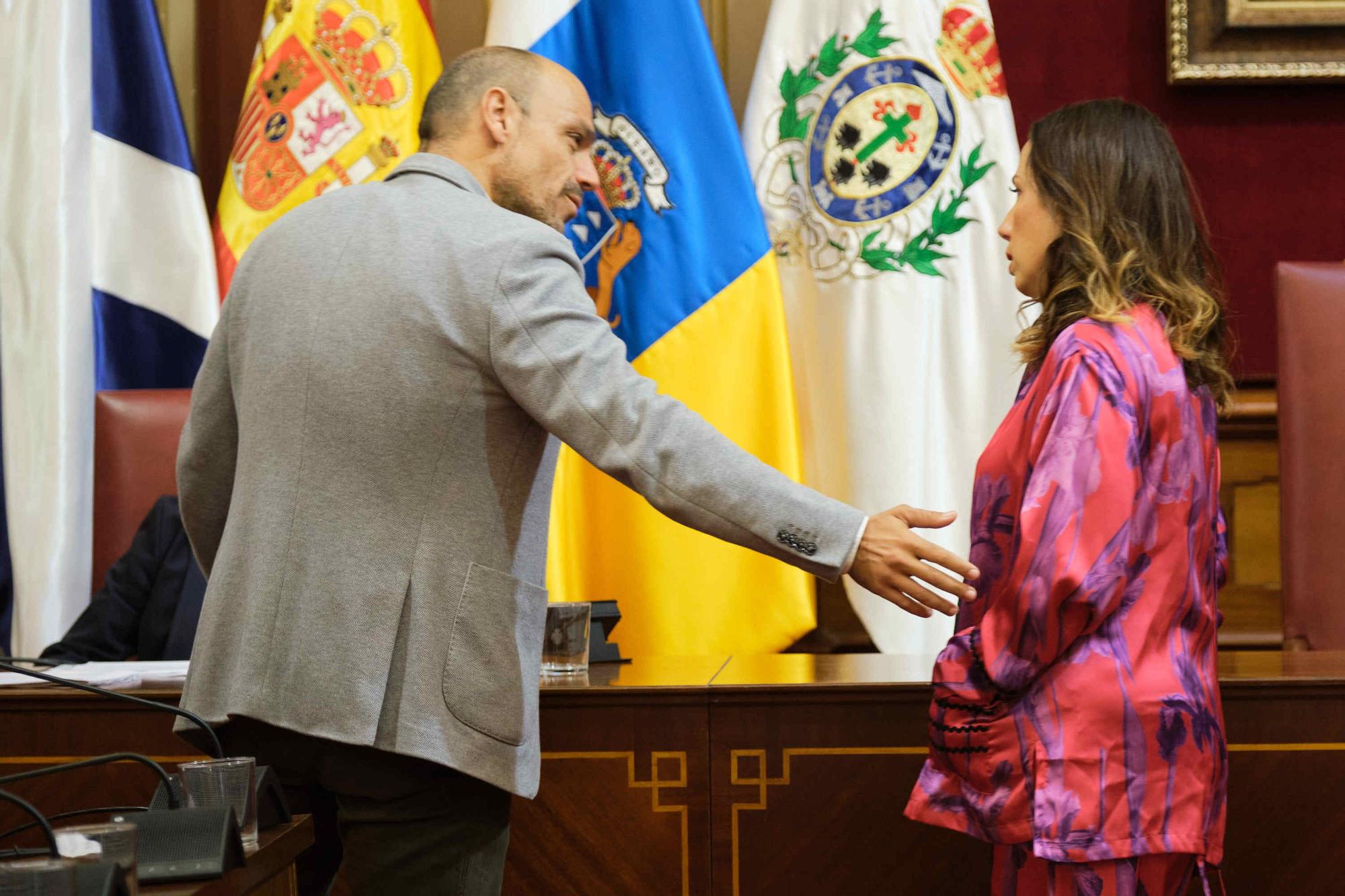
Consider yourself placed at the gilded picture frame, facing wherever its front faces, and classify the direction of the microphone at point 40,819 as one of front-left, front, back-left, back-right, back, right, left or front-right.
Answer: front

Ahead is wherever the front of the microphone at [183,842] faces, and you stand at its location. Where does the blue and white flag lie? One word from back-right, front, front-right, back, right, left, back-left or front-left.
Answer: back-right

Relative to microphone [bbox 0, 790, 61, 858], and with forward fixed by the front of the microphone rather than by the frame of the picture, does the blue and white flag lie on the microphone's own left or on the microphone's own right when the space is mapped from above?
on the microphone's own right

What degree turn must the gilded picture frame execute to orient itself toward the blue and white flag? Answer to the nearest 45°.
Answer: approximately 45° to its right

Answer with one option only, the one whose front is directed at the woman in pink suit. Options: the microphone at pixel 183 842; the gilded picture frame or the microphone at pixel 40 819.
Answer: the gilded picture frame

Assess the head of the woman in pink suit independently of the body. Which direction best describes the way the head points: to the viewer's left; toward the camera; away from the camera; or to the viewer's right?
to the viewer's left

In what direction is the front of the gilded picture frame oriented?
toward the camera

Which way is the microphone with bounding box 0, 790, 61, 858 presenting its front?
to the viewer's left

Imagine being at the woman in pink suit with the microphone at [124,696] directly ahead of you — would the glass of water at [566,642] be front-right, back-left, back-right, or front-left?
front-right

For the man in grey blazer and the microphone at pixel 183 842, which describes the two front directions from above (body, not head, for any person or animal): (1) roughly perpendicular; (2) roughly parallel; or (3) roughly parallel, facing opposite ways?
roughly parallel, facing opposite ways

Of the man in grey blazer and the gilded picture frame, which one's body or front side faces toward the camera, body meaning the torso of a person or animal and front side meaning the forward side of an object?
the gilded picture frame

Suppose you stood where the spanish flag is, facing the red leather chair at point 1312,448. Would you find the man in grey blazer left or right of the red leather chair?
right

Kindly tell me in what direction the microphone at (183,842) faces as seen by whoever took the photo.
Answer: facing the viewer and to the left of the viewer

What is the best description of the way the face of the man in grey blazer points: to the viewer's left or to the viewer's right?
to the viewer's right
